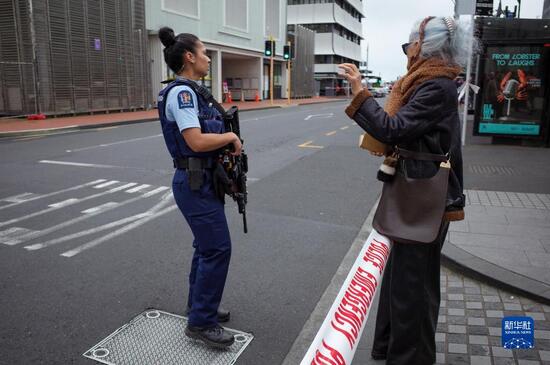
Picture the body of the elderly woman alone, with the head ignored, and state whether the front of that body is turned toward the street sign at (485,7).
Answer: no

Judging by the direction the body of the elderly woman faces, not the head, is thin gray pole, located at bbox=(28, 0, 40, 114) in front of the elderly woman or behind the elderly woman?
in front

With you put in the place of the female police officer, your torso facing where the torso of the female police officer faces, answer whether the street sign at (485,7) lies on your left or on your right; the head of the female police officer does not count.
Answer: on your left

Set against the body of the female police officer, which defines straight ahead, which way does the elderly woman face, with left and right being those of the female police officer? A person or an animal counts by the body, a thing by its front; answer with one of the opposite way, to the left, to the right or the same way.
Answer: the opposite way

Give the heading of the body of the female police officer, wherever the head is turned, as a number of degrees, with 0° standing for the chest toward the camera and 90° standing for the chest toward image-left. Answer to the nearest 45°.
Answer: approximately 270°

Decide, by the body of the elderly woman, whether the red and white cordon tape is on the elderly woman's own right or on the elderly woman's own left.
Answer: on the elderly woman's own left

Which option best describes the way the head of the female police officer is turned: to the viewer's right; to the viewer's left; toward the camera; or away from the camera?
to the viewer's right

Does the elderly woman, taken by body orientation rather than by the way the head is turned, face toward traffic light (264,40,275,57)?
no

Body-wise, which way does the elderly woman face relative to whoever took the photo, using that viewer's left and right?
facing to the left of the viewer

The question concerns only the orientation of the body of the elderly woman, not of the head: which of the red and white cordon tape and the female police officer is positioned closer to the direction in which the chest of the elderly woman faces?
the female police officer

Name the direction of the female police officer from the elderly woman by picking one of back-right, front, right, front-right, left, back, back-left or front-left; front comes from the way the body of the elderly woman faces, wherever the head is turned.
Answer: front
